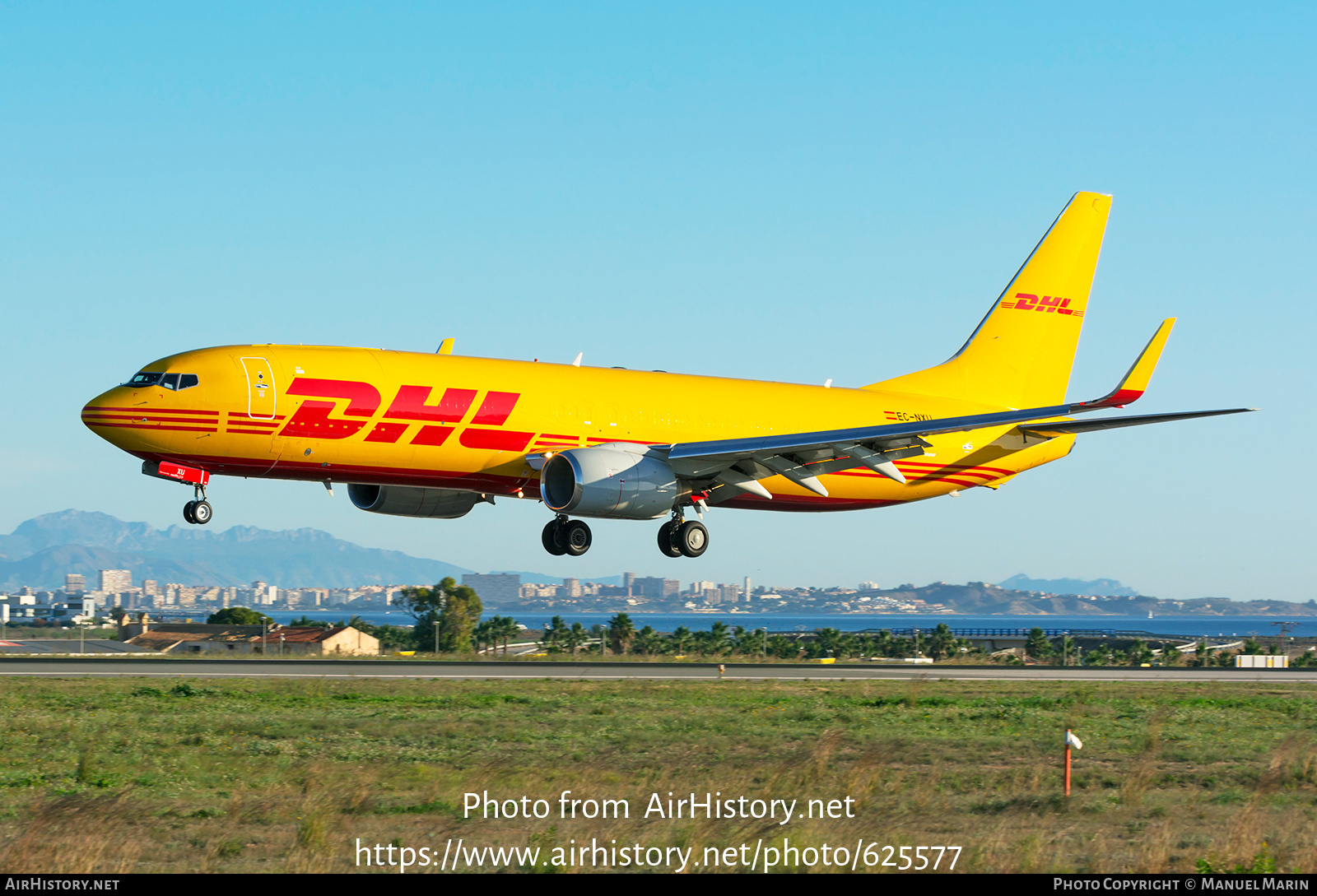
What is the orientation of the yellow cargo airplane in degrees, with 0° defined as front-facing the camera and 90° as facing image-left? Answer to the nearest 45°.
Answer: approximately 45°
